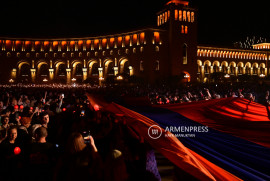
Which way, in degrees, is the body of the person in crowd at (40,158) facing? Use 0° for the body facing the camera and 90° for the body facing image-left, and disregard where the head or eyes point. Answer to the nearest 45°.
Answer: approximately 180°

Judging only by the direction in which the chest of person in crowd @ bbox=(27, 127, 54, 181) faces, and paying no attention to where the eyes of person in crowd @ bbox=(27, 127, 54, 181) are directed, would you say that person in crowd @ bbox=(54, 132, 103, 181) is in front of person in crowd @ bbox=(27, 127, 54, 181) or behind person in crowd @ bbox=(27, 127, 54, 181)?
behind

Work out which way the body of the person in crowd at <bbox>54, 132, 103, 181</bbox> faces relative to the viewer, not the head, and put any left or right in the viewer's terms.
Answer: facing away from the viewer and to the right of the viewer

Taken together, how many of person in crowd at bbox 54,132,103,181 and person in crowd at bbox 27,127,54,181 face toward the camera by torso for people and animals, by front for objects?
0

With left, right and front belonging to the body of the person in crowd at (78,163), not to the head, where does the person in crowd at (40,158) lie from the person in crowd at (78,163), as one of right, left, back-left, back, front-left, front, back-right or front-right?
left
